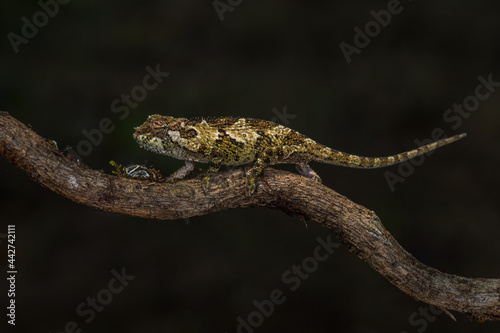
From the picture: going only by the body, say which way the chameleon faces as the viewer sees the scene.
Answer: to the viewer's left
